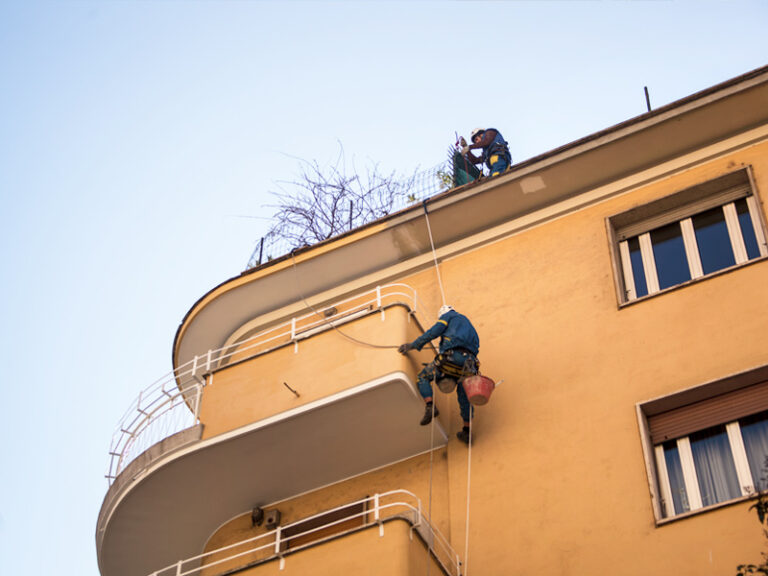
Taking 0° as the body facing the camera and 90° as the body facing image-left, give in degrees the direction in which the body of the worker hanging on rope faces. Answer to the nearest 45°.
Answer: approximately 135°

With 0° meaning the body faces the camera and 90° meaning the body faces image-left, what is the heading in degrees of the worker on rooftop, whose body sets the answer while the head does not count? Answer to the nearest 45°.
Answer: approximately 90°

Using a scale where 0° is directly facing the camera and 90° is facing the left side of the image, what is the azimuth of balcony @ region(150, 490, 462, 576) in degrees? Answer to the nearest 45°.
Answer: approximately 45°

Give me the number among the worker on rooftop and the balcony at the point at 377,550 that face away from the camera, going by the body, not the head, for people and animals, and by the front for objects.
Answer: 0

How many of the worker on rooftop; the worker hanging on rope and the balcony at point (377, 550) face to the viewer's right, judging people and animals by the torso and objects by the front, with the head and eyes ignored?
0

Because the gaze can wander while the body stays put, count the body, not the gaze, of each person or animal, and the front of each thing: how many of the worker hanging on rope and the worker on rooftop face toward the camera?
0

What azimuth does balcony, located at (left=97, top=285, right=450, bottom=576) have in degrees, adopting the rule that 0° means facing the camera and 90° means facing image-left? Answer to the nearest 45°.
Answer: approximately 45°
